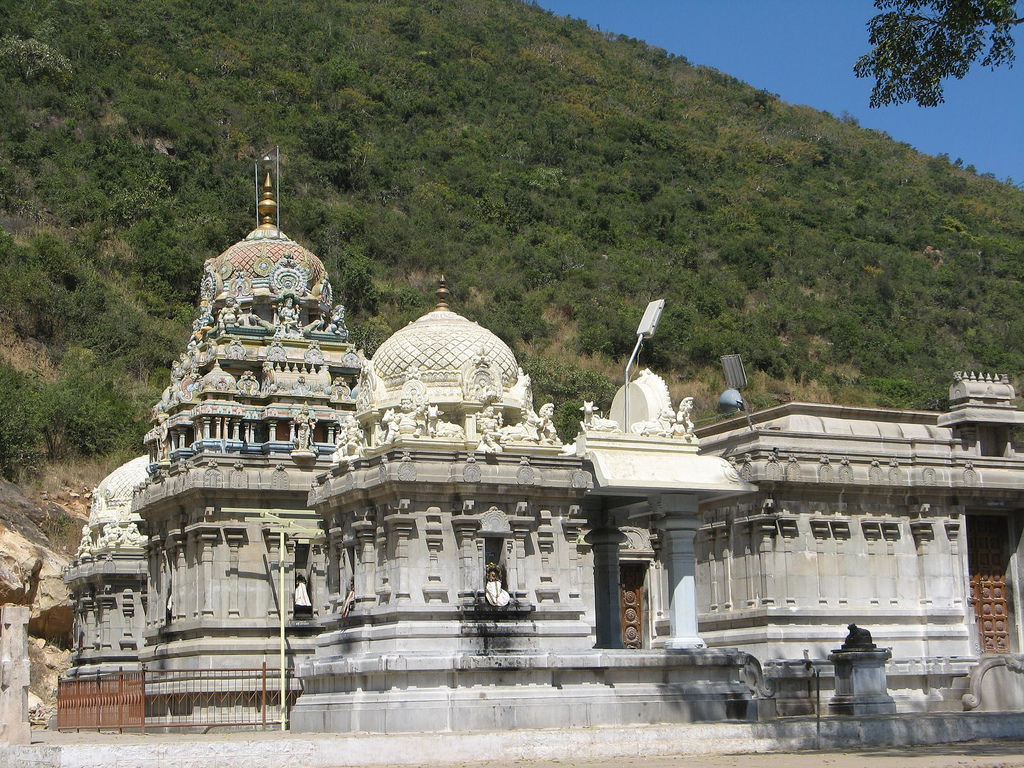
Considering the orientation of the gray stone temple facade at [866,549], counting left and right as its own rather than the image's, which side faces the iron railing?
right

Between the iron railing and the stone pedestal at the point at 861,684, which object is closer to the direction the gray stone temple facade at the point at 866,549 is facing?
the stone pedestal

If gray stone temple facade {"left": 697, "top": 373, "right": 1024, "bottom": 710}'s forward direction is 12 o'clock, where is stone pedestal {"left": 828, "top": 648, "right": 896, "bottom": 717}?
The stone pedestal is roughly at 12 o'clock from the gray stone temple facade.

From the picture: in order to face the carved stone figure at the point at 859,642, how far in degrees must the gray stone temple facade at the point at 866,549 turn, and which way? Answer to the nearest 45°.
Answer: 0° — it already faces it

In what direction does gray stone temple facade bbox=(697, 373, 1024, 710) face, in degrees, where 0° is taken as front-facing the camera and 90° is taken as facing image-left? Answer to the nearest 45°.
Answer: approximately 0°

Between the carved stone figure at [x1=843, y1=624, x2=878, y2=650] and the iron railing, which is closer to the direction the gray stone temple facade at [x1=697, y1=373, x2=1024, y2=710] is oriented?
the carved stone figure
